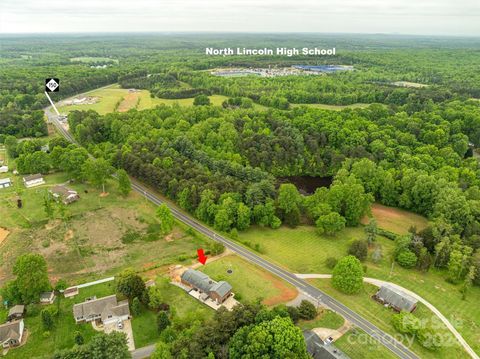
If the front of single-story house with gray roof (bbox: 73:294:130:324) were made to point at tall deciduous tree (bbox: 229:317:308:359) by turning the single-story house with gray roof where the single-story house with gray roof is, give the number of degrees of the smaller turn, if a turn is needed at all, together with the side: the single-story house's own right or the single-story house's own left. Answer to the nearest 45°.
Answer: approximately 45° to the single-story house's own left

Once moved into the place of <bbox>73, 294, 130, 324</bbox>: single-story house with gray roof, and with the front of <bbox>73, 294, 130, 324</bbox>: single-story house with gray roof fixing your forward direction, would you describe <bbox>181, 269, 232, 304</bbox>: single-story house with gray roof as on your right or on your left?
on your left

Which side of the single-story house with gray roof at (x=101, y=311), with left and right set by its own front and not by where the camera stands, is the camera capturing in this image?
front

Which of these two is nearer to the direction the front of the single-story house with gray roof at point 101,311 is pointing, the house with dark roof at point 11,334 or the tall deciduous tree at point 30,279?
the house with dark roof

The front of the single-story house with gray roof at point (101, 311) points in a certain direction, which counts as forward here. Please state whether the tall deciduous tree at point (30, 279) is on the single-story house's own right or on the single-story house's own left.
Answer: on the single-story house's own right

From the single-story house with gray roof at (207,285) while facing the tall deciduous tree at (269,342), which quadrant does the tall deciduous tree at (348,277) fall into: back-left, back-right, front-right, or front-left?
front-left

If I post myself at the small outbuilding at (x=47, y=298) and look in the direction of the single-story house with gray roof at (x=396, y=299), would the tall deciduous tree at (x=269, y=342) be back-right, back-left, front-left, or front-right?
front-right

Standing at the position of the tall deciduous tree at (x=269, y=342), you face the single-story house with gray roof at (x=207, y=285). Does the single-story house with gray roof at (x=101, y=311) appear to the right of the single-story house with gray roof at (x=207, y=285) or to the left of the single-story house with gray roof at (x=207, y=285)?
left

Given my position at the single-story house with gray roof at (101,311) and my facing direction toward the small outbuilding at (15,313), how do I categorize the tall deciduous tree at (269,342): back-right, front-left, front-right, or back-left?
back-left

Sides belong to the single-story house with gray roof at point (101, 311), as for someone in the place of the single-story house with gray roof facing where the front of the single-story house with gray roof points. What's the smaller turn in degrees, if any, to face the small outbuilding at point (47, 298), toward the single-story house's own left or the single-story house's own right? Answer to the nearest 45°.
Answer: approximately 135° to the single-story house's own right

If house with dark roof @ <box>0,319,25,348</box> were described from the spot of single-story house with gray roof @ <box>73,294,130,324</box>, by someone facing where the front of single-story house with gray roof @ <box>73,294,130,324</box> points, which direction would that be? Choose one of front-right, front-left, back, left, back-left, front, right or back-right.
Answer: right

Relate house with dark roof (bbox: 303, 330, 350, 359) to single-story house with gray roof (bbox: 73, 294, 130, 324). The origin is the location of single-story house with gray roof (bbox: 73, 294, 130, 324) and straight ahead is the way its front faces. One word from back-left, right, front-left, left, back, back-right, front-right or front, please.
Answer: front-left
